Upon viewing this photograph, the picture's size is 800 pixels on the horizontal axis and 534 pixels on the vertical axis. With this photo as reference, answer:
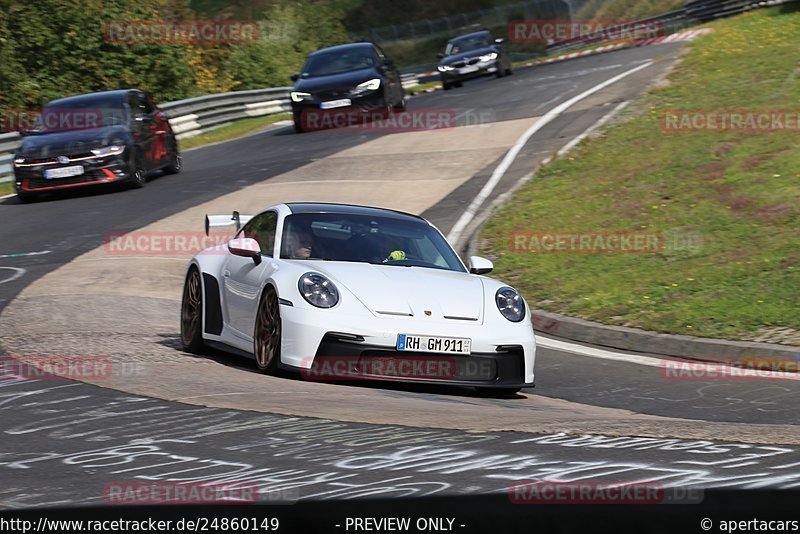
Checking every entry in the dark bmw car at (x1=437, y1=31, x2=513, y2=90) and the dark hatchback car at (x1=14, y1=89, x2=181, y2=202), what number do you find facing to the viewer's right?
0

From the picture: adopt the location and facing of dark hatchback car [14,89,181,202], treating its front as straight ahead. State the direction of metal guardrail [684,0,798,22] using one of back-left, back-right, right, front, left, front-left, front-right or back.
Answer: back

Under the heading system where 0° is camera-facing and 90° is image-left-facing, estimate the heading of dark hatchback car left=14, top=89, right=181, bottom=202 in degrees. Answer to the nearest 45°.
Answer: approximately 45°

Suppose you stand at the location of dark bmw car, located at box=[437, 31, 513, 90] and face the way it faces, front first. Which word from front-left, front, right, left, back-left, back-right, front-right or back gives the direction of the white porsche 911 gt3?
front-left

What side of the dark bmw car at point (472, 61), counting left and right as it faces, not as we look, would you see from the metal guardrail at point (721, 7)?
back

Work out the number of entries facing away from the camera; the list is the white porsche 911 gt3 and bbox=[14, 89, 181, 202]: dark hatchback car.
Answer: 0

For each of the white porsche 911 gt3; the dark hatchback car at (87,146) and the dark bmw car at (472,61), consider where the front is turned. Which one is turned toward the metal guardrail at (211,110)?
the dark bmw car at (472,61)

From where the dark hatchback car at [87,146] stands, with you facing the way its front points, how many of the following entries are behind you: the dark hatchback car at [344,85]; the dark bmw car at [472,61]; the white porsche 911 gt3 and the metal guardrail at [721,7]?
3

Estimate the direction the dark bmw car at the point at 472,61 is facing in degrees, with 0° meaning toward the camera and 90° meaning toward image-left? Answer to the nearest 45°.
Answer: approximately 45°

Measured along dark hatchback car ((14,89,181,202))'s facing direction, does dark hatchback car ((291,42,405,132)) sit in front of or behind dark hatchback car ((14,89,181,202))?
behind
